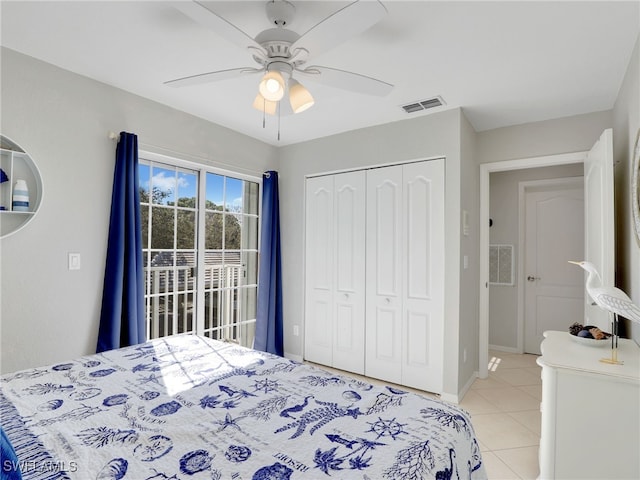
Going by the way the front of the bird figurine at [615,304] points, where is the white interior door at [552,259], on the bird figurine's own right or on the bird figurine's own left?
on the bird figurine's own right

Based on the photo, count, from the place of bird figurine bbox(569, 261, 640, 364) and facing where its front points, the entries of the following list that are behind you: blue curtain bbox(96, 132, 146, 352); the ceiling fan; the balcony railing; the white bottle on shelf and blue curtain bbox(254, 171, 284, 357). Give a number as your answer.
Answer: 0

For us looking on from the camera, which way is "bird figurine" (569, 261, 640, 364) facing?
facing to the left of the viewer

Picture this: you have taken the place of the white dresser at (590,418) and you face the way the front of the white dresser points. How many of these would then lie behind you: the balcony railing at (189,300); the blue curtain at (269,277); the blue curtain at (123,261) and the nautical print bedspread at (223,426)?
0

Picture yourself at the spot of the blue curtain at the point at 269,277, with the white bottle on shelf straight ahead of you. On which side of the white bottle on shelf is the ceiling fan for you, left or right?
left

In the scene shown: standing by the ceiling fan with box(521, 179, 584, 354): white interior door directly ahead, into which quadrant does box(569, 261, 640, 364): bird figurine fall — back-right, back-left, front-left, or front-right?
front-right

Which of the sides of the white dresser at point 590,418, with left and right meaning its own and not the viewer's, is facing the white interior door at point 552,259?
right

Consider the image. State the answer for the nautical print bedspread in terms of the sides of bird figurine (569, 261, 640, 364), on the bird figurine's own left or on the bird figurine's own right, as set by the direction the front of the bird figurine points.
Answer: on the bird figurine's own left

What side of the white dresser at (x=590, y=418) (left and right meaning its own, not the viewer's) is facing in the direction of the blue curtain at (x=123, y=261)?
front

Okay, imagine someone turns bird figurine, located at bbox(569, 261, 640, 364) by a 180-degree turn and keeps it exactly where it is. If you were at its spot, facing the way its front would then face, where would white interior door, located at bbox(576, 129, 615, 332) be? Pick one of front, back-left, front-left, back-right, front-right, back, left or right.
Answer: left

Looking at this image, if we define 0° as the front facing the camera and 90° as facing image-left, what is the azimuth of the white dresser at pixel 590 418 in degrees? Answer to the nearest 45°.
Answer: approximately 90°

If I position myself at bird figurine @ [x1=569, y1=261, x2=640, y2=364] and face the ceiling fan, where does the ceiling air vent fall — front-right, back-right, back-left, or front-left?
front-right

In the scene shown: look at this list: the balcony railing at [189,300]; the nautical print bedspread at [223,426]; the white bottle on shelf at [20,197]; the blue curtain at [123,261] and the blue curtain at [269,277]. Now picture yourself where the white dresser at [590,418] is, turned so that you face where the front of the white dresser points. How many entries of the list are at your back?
0

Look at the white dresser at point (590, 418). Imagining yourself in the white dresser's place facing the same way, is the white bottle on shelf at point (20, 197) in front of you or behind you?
in front
